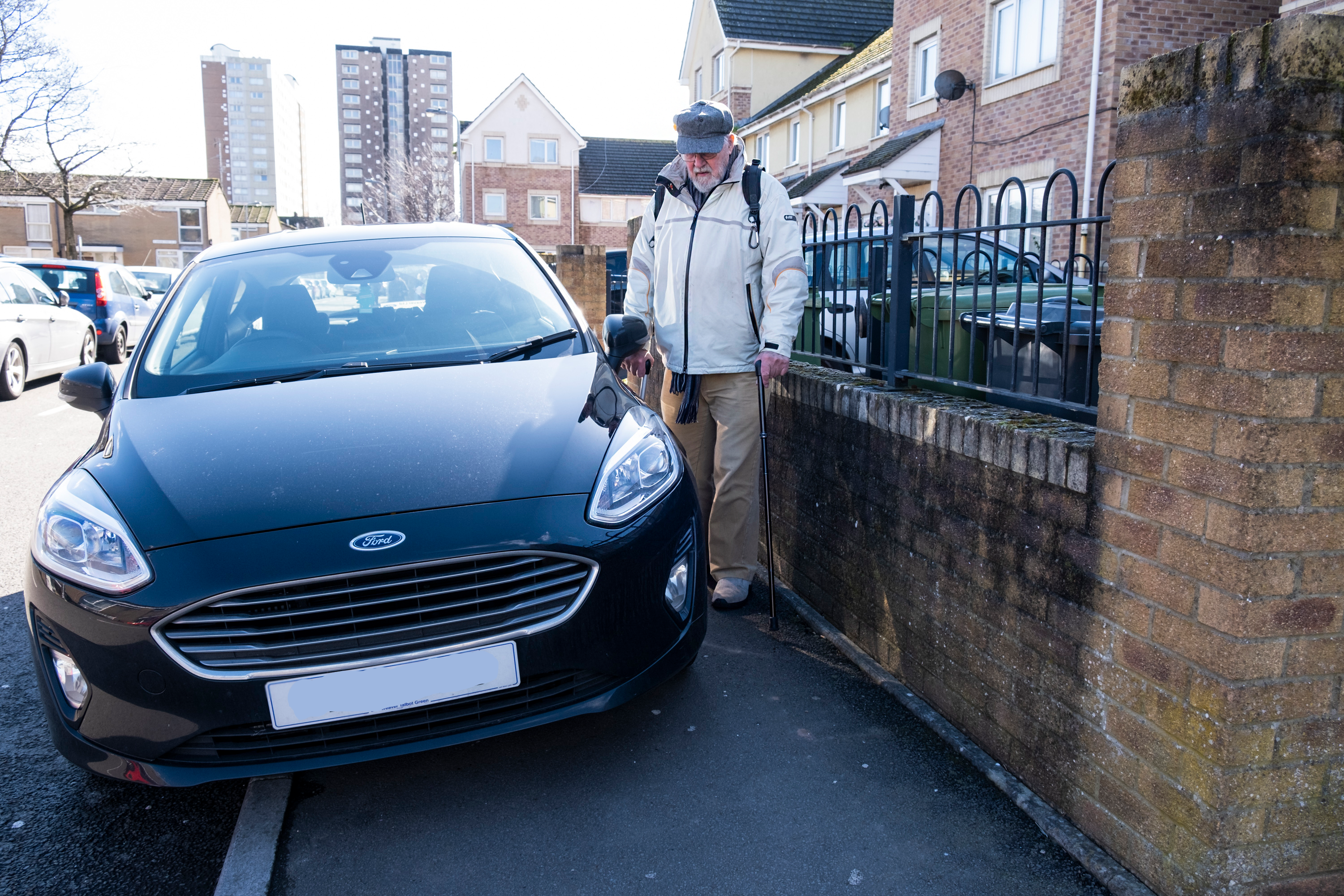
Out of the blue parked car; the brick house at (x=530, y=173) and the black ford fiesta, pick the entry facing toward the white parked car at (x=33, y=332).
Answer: the brick house

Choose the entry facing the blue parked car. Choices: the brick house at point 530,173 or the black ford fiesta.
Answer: the brick house

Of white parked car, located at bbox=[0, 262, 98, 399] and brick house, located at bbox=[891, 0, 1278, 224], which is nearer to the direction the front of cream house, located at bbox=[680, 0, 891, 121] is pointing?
the white parked car

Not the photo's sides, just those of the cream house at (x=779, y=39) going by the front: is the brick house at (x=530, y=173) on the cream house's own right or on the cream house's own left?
on the cream house's own right

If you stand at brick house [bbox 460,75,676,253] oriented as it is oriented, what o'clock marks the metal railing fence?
The metal railing fence is roughly at 12 o'clock from the brick house.

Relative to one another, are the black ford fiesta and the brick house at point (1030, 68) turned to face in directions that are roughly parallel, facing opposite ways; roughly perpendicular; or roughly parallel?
roughly perpendicular

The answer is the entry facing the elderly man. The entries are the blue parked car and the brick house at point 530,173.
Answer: the brick house

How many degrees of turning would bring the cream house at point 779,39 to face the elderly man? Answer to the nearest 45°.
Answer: approximately 45° to its left

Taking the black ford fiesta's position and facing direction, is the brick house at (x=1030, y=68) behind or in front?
behind
